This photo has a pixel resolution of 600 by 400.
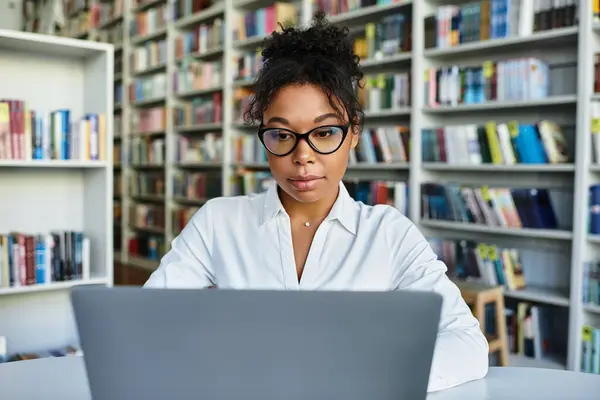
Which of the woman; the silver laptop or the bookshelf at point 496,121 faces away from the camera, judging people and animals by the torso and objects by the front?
the silver laptop

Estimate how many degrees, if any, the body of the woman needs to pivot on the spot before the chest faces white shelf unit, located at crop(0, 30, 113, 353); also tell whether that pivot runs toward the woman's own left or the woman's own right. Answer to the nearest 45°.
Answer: approximately 135° to the woman's own right

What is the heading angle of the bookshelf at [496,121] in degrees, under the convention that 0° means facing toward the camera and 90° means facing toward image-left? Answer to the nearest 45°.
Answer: approximately 45°

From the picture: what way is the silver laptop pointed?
away from the camera

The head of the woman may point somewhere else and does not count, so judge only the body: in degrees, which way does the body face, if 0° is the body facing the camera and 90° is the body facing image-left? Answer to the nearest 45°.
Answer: approximately 0°

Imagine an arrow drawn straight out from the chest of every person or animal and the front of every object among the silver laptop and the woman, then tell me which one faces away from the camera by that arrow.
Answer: the silver laptop

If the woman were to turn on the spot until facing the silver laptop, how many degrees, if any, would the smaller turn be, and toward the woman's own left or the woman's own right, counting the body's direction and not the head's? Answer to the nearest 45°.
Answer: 0° — they already face it

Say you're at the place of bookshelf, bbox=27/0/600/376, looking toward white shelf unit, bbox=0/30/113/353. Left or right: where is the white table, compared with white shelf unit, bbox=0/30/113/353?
left

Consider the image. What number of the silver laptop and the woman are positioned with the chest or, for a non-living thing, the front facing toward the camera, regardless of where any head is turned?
1
